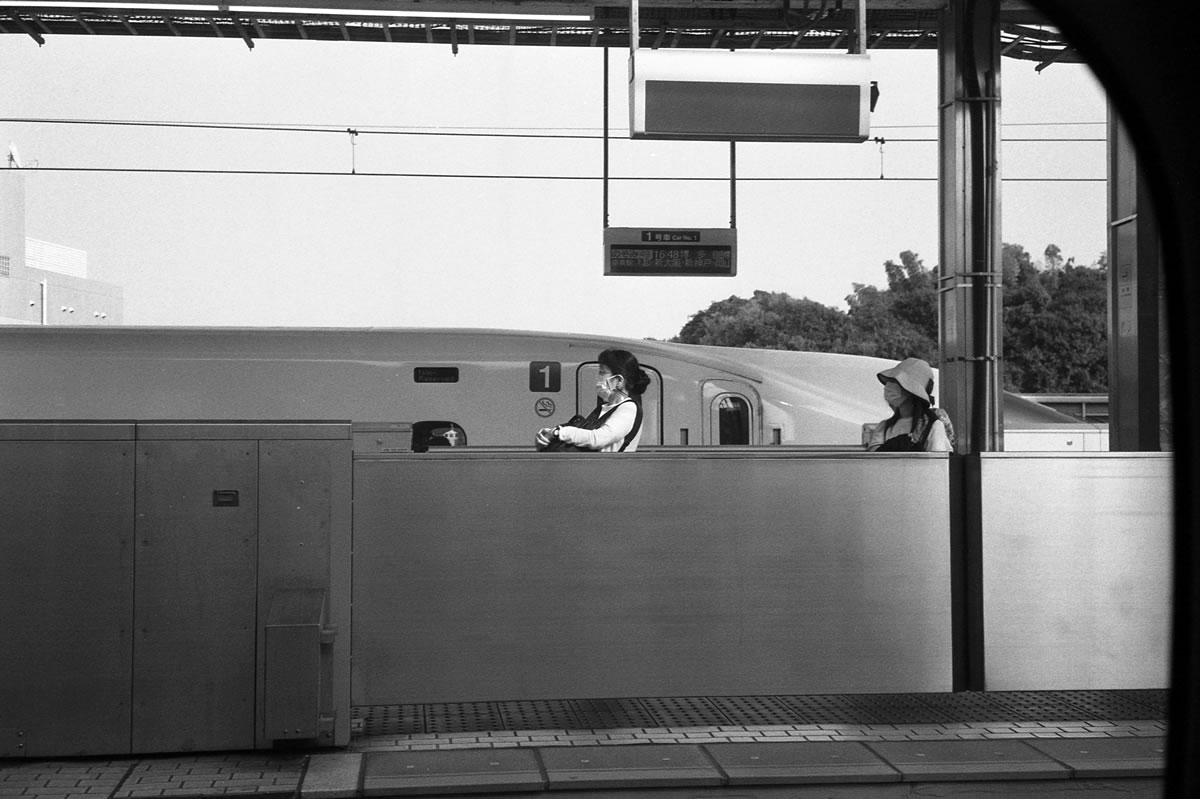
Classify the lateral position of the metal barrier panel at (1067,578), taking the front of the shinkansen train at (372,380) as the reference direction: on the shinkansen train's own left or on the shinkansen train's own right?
on the shinkansen train's own right

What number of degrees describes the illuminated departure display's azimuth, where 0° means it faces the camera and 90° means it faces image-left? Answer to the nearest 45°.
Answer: approximately 0°

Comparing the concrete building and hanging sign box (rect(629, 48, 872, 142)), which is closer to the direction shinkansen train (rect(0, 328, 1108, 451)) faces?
the hanging sign box

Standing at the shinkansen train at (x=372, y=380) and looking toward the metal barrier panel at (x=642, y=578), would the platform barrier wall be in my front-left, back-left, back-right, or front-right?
front-right

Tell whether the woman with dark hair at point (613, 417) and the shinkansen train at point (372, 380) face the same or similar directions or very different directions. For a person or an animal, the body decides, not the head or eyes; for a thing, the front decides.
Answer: very different directions

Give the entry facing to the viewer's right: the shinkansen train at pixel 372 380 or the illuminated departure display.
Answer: the shinkansen train

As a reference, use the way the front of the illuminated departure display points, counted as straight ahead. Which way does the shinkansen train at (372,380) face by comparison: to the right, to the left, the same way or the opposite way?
to the left

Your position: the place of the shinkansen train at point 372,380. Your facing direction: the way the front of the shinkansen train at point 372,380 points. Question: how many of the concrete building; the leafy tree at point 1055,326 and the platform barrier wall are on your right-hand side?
1

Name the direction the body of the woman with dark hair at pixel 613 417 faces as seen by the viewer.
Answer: to the viewer's left
